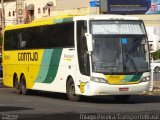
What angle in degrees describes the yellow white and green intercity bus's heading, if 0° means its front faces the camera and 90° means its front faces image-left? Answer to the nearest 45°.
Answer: approximately 315°
